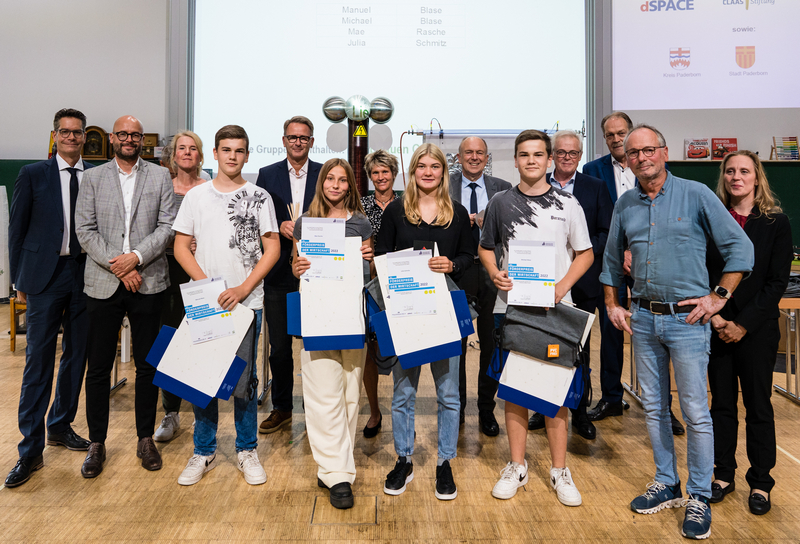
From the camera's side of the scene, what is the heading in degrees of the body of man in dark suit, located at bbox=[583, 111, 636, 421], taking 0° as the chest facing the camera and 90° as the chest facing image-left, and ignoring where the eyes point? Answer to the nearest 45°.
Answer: approximately 0°

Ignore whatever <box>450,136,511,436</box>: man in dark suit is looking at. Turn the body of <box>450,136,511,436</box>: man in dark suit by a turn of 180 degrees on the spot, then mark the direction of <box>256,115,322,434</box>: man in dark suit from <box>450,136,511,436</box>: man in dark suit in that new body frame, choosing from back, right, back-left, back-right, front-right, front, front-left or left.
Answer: left

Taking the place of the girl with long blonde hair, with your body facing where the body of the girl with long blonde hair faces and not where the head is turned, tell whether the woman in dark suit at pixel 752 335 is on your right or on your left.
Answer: on your left

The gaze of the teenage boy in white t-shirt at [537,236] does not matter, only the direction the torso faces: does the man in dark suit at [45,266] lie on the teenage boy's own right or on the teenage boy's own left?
on the teenage boy's own right

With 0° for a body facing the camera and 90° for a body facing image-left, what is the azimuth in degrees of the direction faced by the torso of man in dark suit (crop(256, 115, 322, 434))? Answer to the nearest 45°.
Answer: approximately 0°
